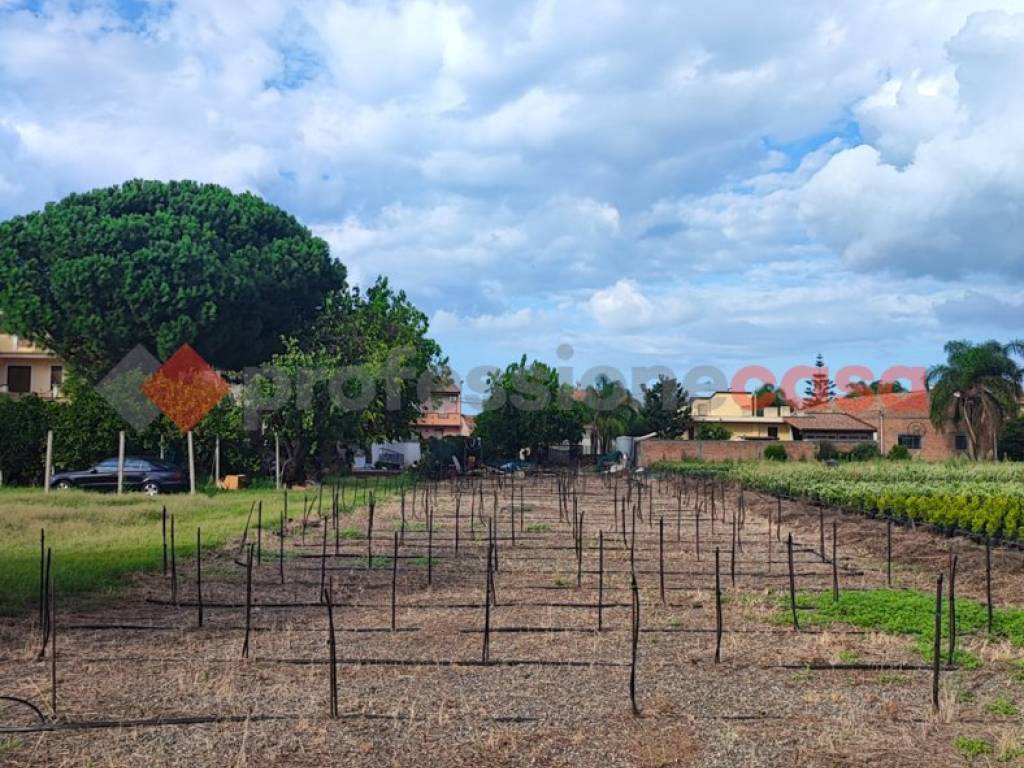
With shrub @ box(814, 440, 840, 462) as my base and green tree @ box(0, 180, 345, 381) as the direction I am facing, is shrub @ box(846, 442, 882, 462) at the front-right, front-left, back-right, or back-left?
back-left

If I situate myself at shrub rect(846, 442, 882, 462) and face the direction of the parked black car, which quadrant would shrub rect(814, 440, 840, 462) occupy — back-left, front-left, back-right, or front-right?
front-right

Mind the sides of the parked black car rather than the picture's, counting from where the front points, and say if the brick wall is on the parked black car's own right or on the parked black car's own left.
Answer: on the parked black car's own right

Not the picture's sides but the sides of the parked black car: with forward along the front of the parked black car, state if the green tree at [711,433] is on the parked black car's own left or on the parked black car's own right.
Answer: on the parked black car's own right

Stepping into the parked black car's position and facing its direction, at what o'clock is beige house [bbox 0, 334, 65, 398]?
The beige house is roughly at 1 o'clock from the parked black car.

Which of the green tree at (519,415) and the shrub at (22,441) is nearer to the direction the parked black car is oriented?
the shrub

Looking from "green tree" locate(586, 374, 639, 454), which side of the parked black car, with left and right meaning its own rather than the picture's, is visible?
right

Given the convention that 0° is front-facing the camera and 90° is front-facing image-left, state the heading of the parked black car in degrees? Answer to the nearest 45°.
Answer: approximately 135°

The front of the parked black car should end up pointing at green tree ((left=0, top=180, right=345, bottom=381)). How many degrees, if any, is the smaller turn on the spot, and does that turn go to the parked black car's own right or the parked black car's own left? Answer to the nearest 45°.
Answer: approximately 45° to the parked black car's own right

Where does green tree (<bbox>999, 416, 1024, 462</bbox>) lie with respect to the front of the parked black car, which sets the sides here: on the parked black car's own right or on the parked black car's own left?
on the parked black car's own right

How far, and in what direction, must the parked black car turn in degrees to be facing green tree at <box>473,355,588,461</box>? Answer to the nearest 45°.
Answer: approximately 90° to its right

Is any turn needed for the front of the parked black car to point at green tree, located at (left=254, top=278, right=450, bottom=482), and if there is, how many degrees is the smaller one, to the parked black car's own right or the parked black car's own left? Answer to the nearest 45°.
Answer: approximately 90° to the parked black car's own right

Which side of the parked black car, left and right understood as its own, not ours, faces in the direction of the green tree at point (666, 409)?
right

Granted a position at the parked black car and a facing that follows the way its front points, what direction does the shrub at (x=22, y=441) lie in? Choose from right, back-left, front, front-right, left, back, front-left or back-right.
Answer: front

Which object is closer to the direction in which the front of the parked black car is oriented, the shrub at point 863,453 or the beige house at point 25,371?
the beige house
